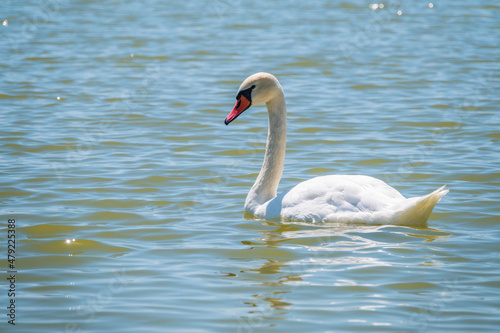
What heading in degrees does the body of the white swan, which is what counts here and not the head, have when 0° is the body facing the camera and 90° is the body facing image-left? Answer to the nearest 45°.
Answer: approximately 90°
